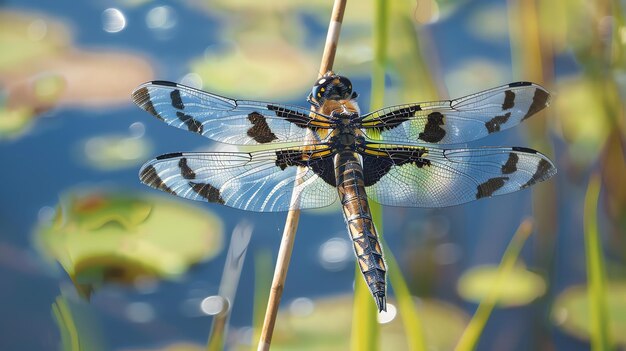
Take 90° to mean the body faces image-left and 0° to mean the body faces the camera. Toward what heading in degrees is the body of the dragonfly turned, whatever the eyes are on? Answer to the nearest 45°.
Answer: approximately 180°

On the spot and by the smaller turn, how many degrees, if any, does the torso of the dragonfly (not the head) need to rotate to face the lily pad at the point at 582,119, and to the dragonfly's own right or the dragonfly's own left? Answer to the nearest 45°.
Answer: approximately 45° to the dragonfly's own right
